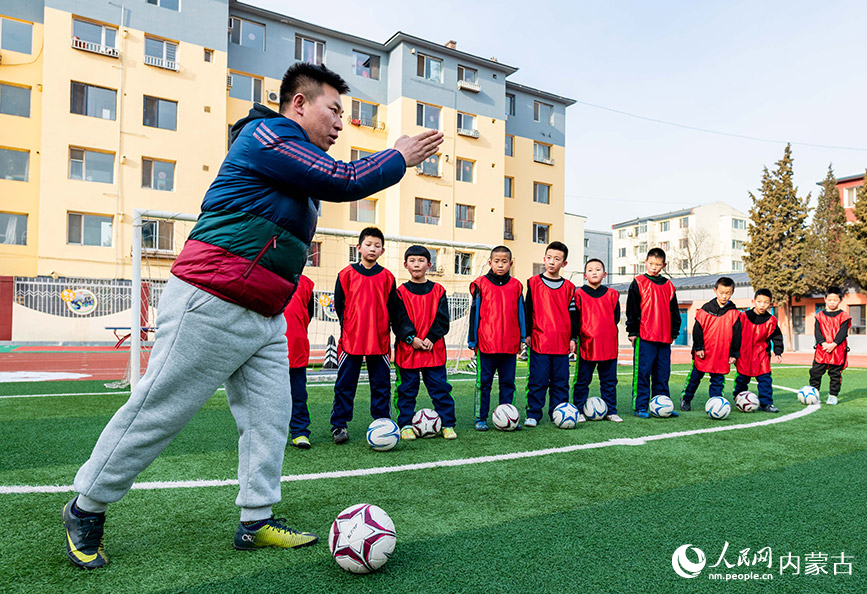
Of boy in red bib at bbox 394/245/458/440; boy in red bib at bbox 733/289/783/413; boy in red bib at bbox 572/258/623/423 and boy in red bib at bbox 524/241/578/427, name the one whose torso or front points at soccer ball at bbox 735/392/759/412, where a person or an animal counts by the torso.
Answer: boy in red bib at bbox 733/289/783/413

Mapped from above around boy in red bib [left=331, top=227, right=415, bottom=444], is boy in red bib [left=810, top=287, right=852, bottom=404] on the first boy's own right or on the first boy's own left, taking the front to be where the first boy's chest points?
on the first boy's own left

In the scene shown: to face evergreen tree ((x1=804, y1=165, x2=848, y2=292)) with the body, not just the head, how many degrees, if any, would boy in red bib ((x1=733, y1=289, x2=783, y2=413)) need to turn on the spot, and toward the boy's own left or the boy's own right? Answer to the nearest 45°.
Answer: approximately 180°
